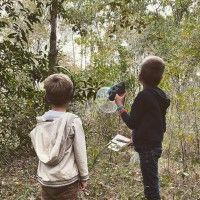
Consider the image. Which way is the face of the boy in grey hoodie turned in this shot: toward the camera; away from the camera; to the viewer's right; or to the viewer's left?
away from the camera

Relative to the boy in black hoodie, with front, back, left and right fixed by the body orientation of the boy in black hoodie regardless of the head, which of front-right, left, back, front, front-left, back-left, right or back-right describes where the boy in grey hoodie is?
left

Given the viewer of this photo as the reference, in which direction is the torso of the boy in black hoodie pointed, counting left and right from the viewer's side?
facing away from the viewer and to the left of the viewer
